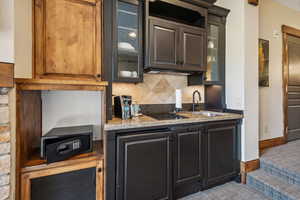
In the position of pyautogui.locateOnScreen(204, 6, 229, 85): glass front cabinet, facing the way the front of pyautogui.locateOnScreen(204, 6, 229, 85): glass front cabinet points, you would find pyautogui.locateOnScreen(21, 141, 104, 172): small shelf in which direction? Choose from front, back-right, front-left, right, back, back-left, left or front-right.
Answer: right

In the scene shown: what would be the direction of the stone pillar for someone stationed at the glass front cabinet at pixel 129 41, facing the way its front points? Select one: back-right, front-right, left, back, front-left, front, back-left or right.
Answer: right

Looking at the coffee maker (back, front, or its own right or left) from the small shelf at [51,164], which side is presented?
right

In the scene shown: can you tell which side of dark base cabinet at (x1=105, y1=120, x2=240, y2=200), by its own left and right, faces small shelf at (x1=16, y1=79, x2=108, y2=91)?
right

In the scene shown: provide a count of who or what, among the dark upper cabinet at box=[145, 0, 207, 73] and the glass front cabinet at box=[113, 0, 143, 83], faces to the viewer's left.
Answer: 0

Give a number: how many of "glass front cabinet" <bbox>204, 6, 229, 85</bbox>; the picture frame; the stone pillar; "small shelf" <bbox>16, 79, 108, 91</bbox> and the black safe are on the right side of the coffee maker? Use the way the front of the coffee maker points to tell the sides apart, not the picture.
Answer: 3

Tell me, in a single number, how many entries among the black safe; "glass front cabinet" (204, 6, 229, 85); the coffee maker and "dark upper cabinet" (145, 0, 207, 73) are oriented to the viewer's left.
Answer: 0

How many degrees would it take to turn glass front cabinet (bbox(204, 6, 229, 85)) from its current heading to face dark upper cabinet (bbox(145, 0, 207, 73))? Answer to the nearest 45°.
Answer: approximately 90° to its right

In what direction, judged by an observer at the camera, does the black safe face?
facing the viewer and to the right of the viewer
